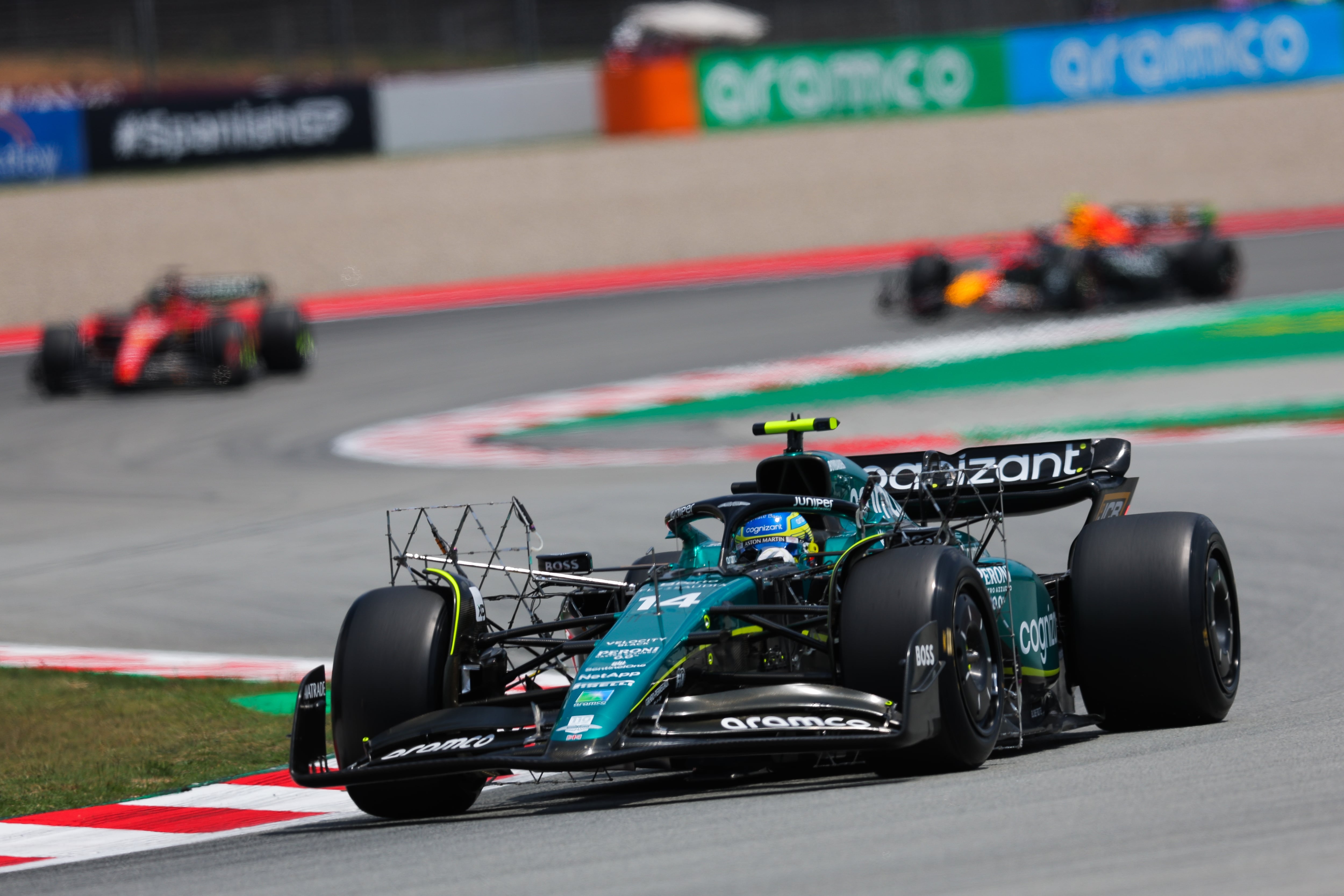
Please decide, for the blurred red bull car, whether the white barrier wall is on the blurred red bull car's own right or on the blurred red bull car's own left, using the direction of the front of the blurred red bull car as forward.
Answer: on the blurred red bull car's own right

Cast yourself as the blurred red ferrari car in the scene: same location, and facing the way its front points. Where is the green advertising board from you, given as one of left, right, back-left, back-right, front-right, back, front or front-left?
back

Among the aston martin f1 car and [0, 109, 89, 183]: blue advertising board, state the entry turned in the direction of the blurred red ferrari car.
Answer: the blue advertising board

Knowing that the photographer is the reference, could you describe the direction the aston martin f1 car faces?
facing the viewer and to the left of the viewer

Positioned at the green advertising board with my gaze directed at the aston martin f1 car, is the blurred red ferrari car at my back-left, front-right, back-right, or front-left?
front-right

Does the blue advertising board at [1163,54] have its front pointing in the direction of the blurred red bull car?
yes

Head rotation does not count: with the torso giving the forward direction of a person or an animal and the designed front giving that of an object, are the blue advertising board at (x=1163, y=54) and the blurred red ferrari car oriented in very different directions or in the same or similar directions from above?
same or similar directions

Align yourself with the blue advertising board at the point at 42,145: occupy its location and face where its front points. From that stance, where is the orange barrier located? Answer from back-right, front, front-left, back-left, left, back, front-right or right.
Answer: left

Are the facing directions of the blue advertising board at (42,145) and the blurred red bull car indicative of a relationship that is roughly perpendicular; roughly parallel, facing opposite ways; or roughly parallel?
roughly perpendicular

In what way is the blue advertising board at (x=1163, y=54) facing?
toward the camera

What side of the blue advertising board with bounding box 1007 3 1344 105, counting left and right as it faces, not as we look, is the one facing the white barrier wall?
right

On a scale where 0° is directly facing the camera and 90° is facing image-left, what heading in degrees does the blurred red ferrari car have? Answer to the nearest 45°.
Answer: approximately 45°

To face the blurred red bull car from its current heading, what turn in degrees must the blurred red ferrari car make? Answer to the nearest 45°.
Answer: approximately 135° to its left

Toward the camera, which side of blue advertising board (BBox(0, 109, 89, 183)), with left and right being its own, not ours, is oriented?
front

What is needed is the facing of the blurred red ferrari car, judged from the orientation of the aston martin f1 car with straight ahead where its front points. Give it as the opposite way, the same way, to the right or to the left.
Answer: the same way

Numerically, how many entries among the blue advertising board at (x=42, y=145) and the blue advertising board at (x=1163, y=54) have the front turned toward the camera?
2
